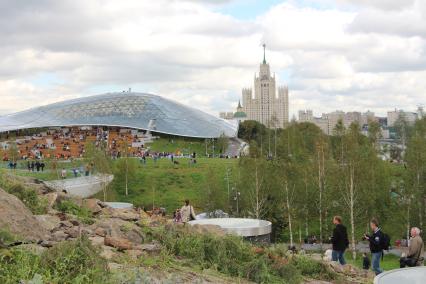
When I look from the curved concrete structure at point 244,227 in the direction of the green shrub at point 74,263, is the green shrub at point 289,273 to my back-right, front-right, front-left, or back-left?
front-left

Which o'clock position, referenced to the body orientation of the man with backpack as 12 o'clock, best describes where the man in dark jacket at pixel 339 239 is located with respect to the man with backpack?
The man in dark jacket is roughly at 1 o'clock from the man with backpack.

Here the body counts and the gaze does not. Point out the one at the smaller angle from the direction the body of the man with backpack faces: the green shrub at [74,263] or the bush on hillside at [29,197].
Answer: the bush on hillside

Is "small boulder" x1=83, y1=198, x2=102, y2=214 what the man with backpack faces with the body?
yes

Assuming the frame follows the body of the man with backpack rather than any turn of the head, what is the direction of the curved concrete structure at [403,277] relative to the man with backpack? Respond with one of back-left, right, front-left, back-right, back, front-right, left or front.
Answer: left

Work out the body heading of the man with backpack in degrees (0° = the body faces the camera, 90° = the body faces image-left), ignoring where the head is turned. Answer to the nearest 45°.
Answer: approximately 90°

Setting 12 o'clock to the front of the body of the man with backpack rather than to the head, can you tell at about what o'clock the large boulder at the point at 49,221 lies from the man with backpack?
The large boulder is roughly at 11 o'clock from the man with backpack.

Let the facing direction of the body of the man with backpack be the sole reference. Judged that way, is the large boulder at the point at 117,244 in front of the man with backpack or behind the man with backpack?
in front

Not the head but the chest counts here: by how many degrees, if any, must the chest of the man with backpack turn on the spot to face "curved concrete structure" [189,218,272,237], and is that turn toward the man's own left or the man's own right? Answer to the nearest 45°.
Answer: approximately 45° to the man's own right

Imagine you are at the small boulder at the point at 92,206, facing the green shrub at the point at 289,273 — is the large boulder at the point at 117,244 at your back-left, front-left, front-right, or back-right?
front-right
